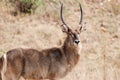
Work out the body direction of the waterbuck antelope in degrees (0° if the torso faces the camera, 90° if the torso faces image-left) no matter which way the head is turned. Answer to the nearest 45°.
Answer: approximately 270°
